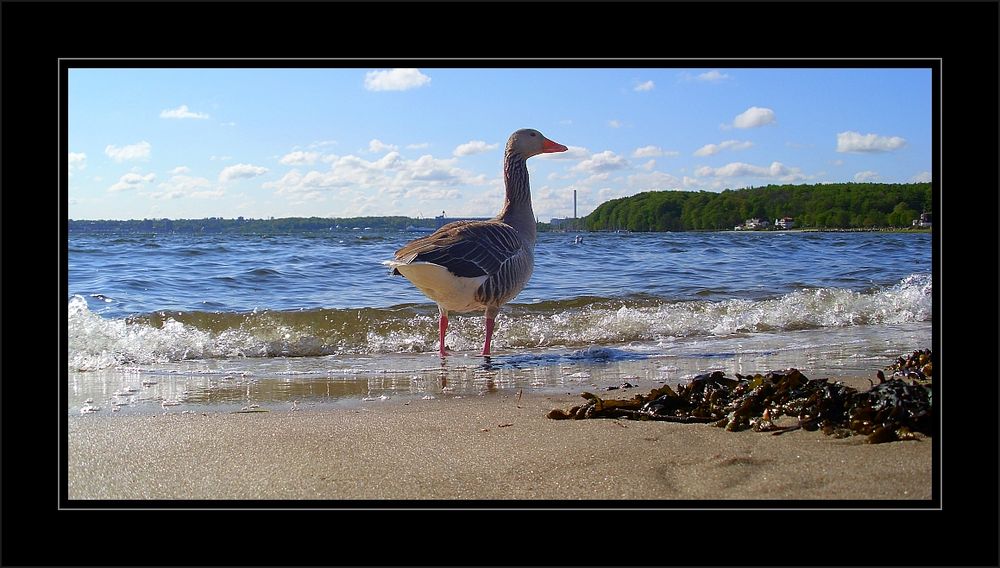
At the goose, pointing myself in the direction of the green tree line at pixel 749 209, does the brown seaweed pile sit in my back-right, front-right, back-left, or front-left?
back-right

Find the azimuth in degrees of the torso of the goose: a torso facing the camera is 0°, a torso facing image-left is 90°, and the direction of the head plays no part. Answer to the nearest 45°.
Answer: approximately 270°

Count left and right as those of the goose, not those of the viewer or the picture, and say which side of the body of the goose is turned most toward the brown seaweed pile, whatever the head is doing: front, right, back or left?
right

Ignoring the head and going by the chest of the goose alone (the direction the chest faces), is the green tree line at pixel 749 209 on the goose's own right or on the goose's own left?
on the goose's own left
